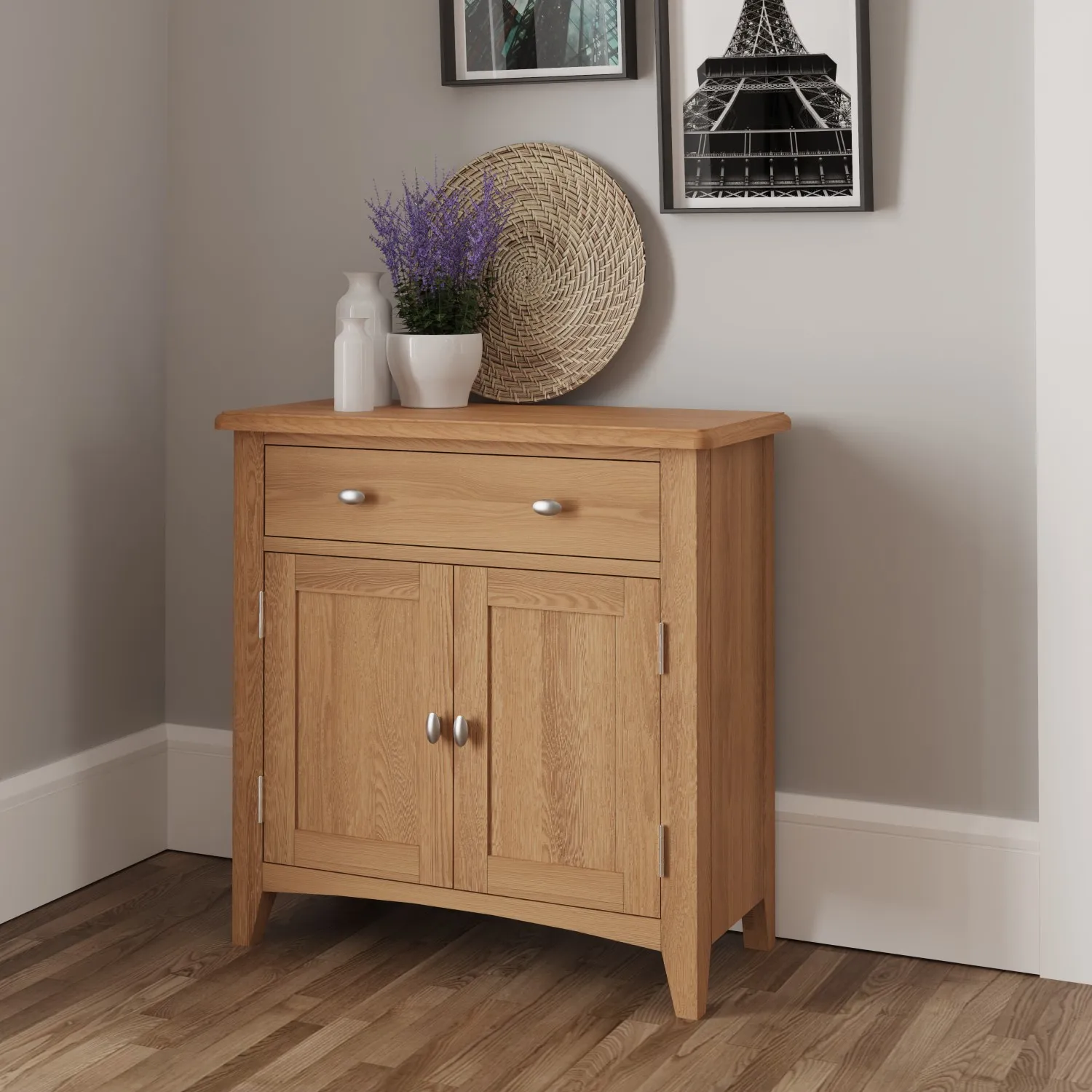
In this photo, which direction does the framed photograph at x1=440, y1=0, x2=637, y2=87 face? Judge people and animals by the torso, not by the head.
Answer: toward the camera

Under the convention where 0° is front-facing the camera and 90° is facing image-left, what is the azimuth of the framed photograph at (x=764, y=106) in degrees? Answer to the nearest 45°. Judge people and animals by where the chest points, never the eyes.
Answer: approximately 0°

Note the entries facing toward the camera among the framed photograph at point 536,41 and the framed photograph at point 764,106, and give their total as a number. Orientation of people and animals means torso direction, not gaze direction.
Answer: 2
